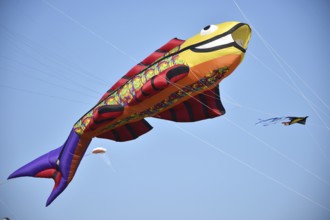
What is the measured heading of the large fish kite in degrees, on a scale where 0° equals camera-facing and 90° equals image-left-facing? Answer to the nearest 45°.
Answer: approximately 270°
